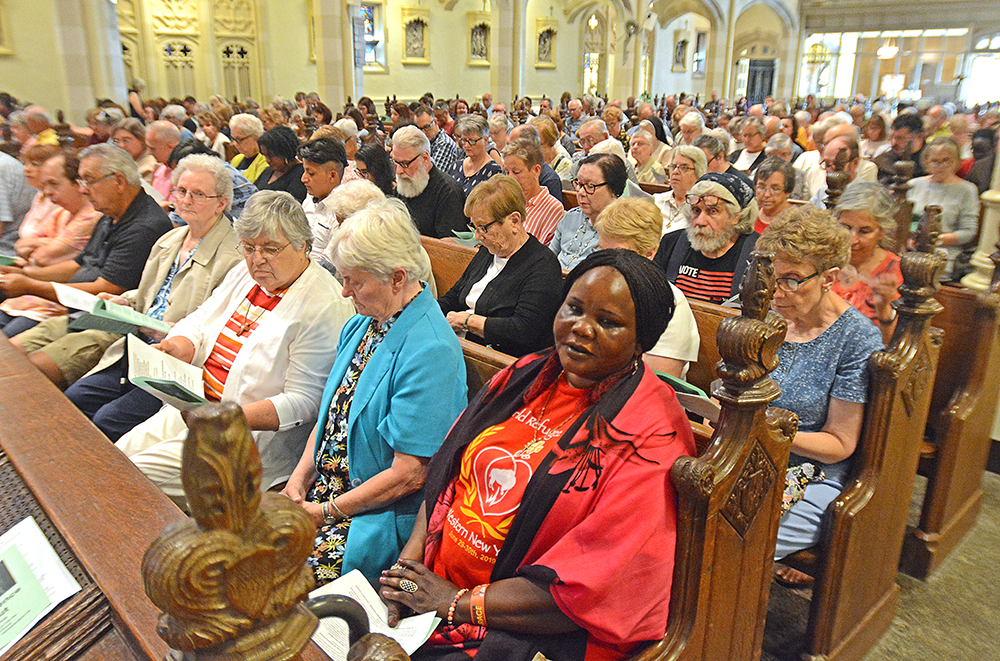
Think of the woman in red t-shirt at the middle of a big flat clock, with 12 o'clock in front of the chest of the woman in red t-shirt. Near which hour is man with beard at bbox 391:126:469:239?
The man with beard is roughly at 4 o'clock from the woman in red t-shirt.

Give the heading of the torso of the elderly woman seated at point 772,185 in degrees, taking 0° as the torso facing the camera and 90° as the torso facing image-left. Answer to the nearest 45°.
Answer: approximately 45°

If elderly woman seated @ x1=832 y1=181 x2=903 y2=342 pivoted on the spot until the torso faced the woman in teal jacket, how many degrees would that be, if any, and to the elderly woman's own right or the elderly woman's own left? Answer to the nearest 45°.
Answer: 0° — they already face them

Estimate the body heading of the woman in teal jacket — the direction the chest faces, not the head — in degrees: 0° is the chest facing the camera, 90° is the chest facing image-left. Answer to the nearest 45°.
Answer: approximately 45°

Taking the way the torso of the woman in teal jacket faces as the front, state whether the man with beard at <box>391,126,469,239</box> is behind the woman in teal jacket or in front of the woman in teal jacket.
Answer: behind

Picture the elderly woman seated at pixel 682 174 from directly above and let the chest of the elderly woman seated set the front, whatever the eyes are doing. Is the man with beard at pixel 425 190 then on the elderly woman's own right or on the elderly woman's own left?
on the elderly woman's own right

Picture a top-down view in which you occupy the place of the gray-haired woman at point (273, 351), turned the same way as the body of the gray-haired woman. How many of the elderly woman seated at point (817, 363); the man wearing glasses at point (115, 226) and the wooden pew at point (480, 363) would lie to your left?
2

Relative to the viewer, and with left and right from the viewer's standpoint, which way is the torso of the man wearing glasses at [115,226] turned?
facing to the left of the viewer

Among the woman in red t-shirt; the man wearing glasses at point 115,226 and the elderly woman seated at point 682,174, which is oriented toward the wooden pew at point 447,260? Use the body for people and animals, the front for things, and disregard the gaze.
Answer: the elderly woman seated

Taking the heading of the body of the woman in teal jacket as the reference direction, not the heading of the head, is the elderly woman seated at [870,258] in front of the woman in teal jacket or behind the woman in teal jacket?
behind

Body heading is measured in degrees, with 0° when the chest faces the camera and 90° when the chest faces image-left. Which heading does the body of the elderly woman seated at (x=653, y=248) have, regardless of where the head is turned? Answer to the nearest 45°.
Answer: approximately 45°
